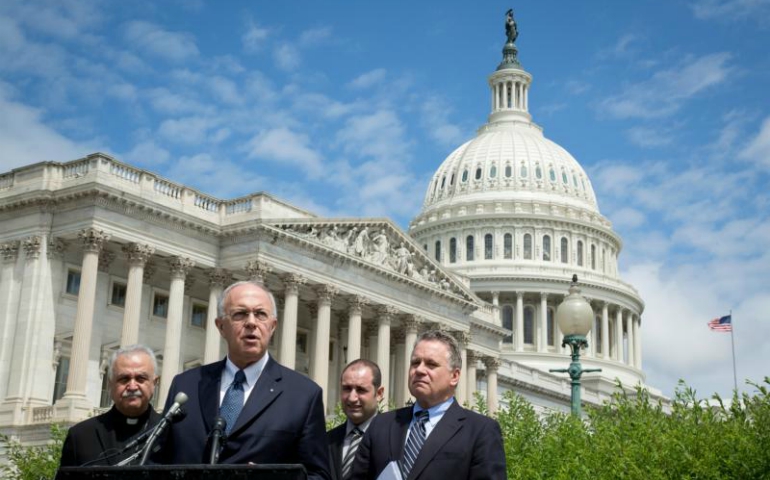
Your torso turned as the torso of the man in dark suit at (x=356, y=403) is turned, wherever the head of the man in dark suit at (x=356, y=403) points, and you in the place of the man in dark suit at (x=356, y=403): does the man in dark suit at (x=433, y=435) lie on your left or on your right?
on your left

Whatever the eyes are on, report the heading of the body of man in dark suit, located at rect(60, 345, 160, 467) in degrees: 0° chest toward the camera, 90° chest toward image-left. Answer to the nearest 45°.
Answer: approximately 0°

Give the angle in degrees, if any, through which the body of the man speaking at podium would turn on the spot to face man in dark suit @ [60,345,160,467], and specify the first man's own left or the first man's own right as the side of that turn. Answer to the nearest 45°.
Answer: approximately 135° to the first man's own right

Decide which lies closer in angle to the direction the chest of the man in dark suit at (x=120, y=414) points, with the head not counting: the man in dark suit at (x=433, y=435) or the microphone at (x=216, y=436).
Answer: the microphone

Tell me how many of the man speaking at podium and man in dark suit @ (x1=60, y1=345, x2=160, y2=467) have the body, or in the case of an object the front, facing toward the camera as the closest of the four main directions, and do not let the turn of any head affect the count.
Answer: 2

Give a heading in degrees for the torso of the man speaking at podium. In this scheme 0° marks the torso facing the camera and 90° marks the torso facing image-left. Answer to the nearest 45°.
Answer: approximately 0°

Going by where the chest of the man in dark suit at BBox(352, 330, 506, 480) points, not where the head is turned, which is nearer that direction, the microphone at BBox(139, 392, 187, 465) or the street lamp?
the microphone

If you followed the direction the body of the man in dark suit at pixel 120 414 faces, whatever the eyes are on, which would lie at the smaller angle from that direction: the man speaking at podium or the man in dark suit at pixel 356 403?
the man speaking at podium
